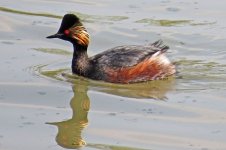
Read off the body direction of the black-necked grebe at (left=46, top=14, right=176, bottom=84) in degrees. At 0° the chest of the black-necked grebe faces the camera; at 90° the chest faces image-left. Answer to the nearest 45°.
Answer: approximately 90°
